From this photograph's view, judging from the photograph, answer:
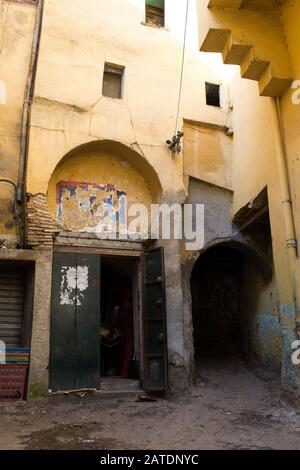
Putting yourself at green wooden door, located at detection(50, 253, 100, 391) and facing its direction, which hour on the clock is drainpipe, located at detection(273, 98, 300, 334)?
The drainpipe is roughly at 10 o'clock from the green wooden door.

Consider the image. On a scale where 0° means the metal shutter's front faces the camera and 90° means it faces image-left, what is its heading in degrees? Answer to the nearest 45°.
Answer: approximately 0°

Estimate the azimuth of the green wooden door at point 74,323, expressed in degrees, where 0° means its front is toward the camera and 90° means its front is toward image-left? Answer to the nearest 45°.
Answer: approximately 0°

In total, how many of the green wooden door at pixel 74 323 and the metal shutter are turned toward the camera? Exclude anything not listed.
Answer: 2

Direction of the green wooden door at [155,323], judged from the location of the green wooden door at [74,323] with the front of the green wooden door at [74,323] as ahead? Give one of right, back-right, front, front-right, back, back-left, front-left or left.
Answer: left

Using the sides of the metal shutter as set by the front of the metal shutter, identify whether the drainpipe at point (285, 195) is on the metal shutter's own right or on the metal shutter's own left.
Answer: on the metal shutter's own left
